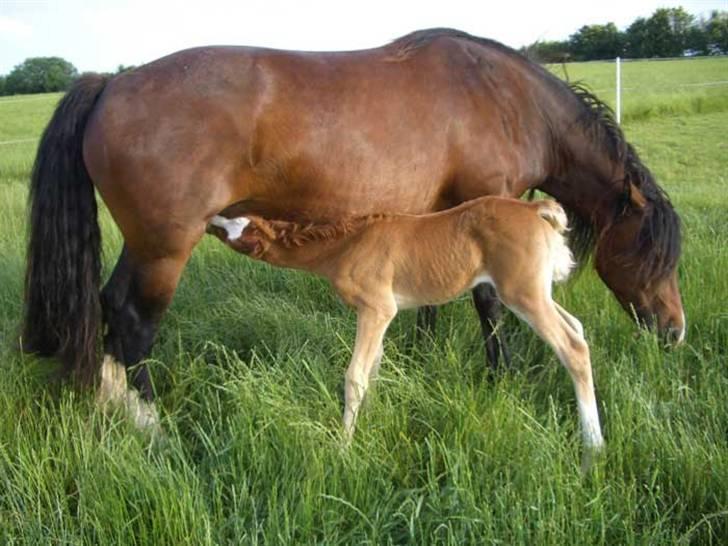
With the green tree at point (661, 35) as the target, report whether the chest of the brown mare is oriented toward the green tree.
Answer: no

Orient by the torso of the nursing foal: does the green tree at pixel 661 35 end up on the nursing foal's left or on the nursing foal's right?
on the nursing foal's right

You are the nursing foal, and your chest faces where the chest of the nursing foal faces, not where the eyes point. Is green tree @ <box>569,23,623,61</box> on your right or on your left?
on your right

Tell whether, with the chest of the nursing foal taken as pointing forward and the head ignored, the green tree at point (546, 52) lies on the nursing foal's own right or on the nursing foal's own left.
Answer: on the nursing foal's own right

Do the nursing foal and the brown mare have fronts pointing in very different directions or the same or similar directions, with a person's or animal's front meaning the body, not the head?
very different directions

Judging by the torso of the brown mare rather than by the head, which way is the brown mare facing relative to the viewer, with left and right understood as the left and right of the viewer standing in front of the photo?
facing to the right of the viewer

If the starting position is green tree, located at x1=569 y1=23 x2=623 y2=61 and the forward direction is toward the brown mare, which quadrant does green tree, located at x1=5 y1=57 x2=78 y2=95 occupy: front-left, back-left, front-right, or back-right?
front-right

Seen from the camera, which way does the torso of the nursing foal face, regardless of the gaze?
to the viewer's left

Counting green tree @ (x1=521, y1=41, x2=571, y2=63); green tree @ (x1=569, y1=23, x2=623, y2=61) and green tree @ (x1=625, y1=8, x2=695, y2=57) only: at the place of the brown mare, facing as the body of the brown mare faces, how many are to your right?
0

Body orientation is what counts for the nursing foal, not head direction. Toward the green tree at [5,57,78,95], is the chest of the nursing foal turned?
no
